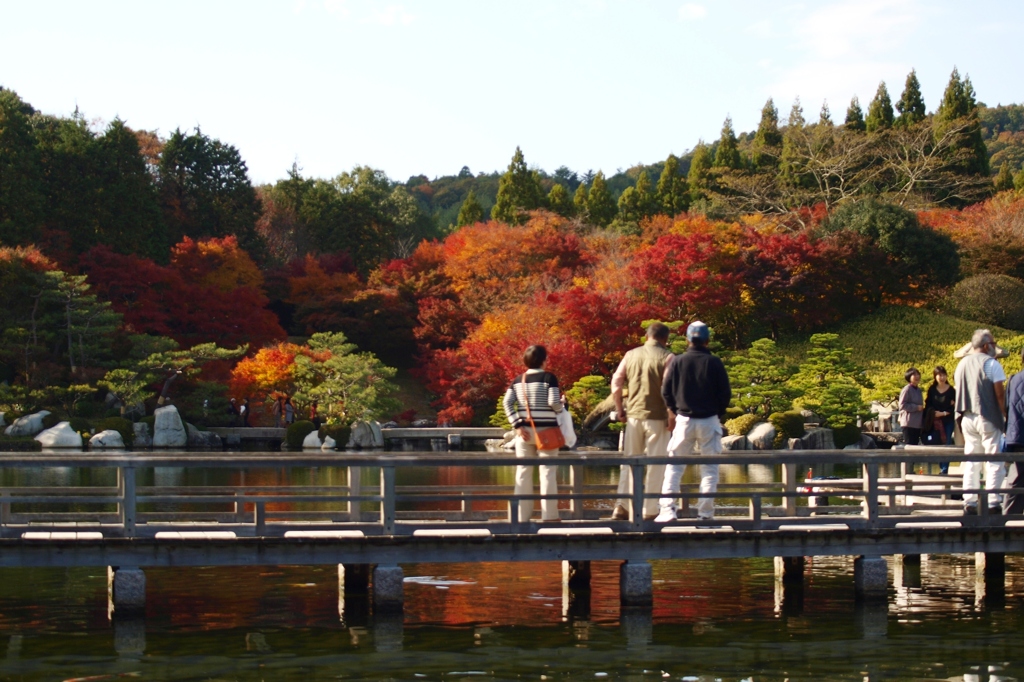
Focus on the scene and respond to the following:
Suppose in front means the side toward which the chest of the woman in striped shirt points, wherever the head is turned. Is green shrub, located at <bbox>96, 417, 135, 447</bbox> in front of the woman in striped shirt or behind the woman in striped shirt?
in front

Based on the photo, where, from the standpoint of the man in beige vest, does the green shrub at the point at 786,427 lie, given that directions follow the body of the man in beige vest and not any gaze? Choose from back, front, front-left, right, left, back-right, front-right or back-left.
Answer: front

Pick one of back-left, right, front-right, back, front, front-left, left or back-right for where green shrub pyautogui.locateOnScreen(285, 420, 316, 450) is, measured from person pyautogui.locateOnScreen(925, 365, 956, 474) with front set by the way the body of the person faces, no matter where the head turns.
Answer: back-right

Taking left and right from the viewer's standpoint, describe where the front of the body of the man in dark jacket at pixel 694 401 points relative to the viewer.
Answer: facing away from the viewer

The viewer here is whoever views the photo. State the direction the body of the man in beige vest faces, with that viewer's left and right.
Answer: facing away from the viewer

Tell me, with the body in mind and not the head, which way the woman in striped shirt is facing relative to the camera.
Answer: away from the camera

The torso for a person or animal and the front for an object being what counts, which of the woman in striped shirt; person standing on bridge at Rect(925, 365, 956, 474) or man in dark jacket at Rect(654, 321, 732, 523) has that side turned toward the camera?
the person standing on bridge

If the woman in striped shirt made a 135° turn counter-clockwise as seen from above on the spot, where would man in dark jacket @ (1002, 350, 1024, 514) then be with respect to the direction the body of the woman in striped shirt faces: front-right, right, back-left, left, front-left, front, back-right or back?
back-left

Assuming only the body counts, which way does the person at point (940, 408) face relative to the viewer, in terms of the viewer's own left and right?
facing the viewer

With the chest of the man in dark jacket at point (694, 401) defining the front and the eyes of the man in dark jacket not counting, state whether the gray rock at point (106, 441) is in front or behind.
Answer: in front

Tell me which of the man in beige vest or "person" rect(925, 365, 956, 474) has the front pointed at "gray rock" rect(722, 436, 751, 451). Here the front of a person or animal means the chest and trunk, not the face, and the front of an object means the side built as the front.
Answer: the man in beige vest

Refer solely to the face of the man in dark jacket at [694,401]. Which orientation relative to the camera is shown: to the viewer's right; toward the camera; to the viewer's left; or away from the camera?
away from the camera
